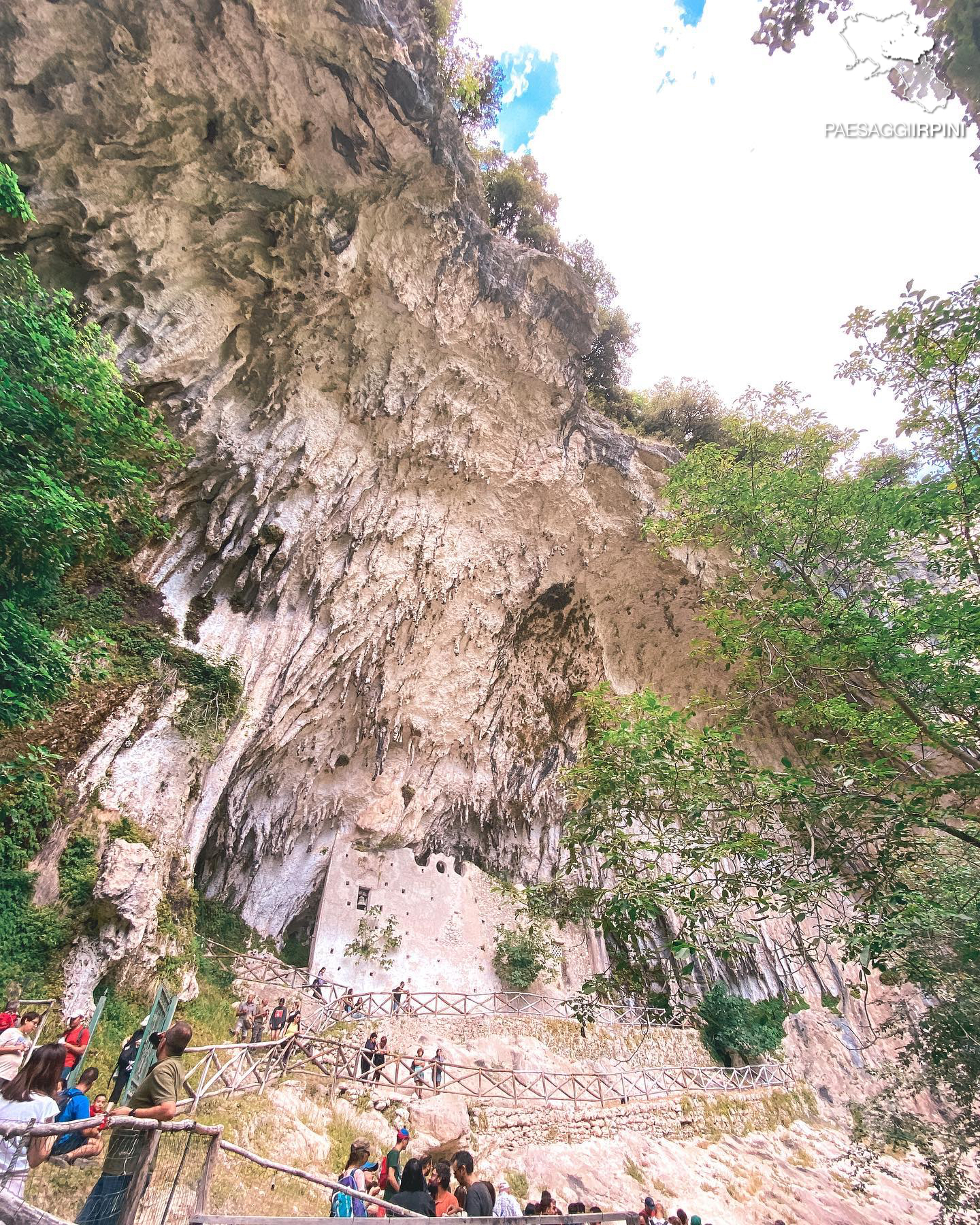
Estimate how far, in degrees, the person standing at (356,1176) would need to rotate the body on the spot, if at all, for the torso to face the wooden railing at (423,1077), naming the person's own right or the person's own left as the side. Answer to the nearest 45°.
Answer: approximately 45° to the person's own left

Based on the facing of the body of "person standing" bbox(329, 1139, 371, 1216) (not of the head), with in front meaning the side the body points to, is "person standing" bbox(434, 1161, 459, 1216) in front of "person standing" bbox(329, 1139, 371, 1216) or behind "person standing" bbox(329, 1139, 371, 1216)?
in front

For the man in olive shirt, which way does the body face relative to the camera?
to the viewer's left

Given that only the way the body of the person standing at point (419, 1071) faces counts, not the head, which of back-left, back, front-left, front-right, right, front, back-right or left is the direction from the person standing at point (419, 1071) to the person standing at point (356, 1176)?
front

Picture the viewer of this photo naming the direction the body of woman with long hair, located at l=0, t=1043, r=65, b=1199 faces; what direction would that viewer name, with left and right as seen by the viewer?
facing away from the viewer and to the right of the viewer

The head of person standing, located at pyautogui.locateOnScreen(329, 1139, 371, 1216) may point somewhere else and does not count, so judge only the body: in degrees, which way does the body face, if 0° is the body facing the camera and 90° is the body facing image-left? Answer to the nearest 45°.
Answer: approximately 225°

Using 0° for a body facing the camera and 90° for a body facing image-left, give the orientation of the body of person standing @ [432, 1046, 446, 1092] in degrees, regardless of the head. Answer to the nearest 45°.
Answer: approximately 0°

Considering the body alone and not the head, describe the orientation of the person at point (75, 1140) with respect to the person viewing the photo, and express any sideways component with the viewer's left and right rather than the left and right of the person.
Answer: facing away from the viewer and to the right of the viewer

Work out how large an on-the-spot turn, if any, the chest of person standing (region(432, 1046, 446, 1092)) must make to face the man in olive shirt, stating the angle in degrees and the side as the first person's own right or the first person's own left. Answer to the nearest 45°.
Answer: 0° — they already face them

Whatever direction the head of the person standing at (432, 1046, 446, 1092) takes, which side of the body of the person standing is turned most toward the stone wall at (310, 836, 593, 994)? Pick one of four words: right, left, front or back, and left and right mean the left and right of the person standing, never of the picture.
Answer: back

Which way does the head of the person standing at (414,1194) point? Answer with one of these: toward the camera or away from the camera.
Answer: away from the camera

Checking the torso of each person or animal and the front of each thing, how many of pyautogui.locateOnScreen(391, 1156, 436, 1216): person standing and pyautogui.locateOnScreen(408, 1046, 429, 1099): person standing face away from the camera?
1

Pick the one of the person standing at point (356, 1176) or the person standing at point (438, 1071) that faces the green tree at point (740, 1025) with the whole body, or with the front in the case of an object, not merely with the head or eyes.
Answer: the person standing at point (356, 1176)
